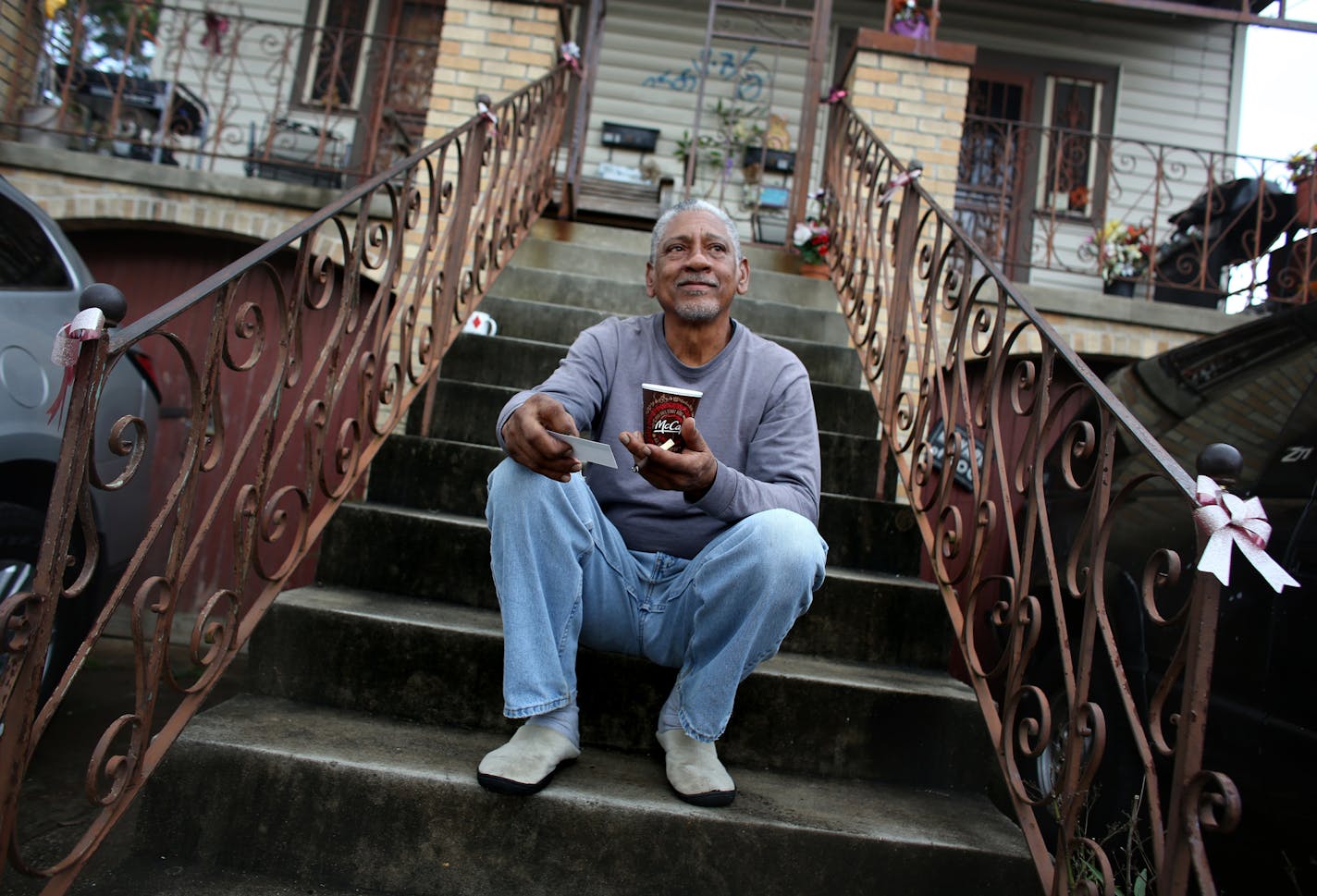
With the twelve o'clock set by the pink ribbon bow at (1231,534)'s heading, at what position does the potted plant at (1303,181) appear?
The potted plant is roughly at 6 o'clock from the pink ribbon bow.

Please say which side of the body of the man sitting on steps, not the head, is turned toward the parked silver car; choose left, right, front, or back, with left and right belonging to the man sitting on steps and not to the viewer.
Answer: right

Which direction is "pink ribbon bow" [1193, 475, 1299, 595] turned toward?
toward the camera

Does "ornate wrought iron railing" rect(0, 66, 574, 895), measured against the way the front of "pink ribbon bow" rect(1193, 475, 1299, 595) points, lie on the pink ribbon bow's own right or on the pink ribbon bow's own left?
on the pink ribbon bow's own right

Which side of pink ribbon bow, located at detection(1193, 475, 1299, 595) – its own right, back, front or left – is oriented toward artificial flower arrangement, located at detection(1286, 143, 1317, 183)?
back

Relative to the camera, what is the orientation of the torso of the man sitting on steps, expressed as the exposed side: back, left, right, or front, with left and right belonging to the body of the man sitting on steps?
front

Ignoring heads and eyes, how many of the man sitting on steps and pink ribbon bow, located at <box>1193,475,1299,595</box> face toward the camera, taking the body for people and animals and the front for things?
2

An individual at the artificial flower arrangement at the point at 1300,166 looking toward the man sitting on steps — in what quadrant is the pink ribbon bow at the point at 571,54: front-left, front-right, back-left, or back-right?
front-right

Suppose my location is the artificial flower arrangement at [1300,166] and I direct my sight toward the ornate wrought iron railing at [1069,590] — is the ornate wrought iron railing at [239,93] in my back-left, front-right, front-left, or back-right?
front-right

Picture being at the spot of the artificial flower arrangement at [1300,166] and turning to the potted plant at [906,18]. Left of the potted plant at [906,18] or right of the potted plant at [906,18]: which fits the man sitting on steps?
left
